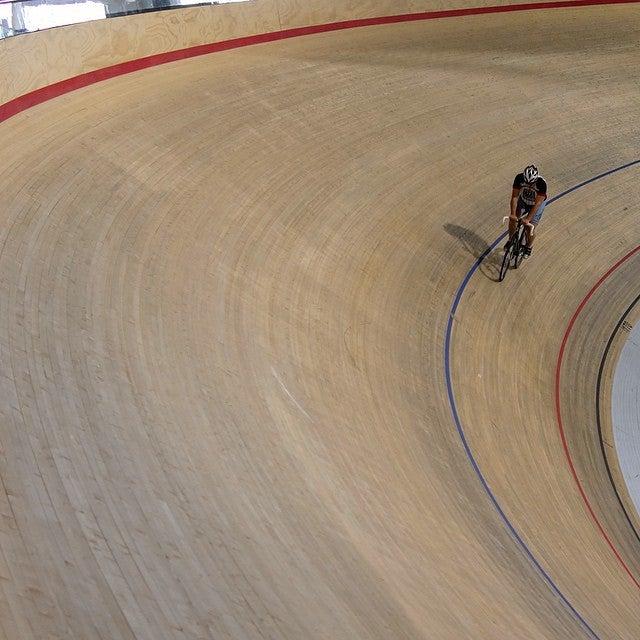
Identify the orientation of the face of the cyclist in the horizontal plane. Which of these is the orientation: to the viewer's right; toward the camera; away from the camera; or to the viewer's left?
toward the camera

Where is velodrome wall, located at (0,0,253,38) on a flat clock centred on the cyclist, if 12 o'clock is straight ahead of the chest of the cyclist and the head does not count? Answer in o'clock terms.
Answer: The velodrome wall is roughly at 3 o'clock from the cyclist.

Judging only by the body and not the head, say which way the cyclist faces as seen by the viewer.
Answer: toward the camera
